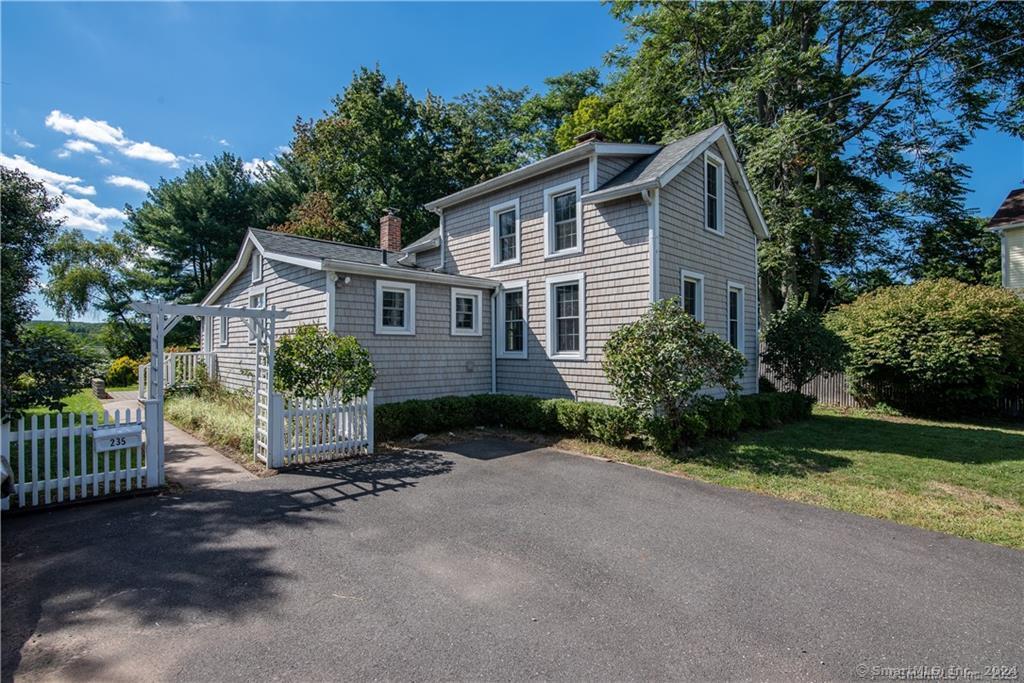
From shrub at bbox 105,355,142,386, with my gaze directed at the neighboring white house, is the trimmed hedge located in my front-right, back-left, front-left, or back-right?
front-right

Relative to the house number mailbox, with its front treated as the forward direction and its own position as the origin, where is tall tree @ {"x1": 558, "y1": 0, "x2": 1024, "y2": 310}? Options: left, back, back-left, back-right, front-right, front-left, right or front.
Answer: left

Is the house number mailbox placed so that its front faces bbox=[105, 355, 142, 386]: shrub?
no

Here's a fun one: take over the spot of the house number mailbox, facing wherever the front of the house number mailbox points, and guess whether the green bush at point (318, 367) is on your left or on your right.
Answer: on your left

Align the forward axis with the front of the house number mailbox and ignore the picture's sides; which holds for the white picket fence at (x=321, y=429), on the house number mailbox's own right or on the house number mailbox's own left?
on the house number mailbox's own left

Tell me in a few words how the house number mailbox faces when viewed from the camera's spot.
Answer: facing the viewer

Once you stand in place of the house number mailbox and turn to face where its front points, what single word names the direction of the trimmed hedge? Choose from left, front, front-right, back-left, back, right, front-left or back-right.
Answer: left

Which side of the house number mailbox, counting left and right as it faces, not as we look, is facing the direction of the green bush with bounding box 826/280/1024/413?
left

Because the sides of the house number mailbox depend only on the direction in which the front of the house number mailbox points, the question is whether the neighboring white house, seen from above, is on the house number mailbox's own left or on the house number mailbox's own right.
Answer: on the house number mailbox's own left

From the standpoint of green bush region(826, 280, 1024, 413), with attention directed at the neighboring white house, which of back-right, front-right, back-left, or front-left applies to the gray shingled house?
back-left

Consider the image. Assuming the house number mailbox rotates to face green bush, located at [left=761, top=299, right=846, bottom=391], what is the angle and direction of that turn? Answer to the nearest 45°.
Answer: approximately 90° to its left
